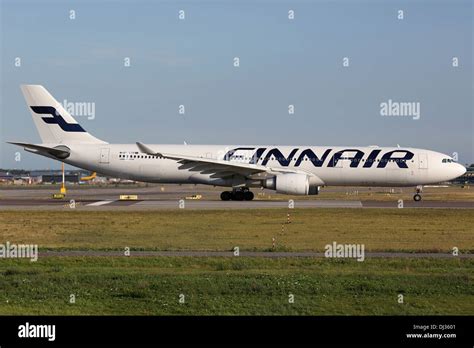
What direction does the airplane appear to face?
to the viewer's right
